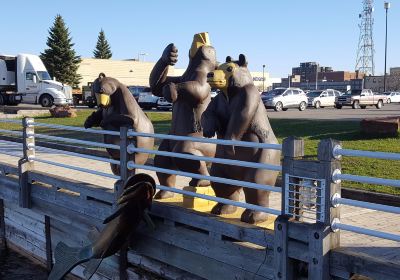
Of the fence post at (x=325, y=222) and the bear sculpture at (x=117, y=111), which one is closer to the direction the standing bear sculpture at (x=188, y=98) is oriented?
the fence post

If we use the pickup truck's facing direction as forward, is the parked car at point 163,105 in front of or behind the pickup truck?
in front

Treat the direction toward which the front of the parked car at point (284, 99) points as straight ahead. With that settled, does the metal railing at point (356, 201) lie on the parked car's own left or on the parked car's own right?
on the parked car's own left

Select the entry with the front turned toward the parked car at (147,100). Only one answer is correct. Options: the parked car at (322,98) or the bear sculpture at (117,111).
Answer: the parked car at (322,98)

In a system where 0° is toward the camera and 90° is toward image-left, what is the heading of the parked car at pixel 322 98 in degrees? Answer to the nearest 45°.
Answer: approximately 45°

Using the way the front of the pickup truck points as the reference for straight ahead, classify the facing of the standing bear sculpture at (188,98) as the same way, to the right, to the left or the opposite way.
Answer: to the left

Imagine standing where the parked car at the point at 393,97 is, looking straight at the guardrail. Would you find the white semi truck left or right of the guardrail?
right

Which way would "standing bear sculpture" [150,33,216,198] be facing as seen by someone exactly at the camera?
facing the viewer and to the right of the viewer

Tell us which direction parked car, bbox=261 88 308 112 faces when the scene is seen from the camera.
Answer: facing the viewer and to the left of the viewer

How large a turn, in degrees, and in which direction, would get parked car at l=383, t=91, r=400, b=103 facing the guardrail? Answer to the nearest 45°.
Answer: approximately 45° to its left
